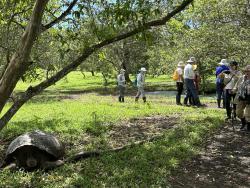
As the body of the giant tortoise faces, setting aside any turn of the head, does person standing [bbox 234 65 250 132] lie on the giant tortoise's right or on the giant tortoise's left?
on the giant tortoise's left
